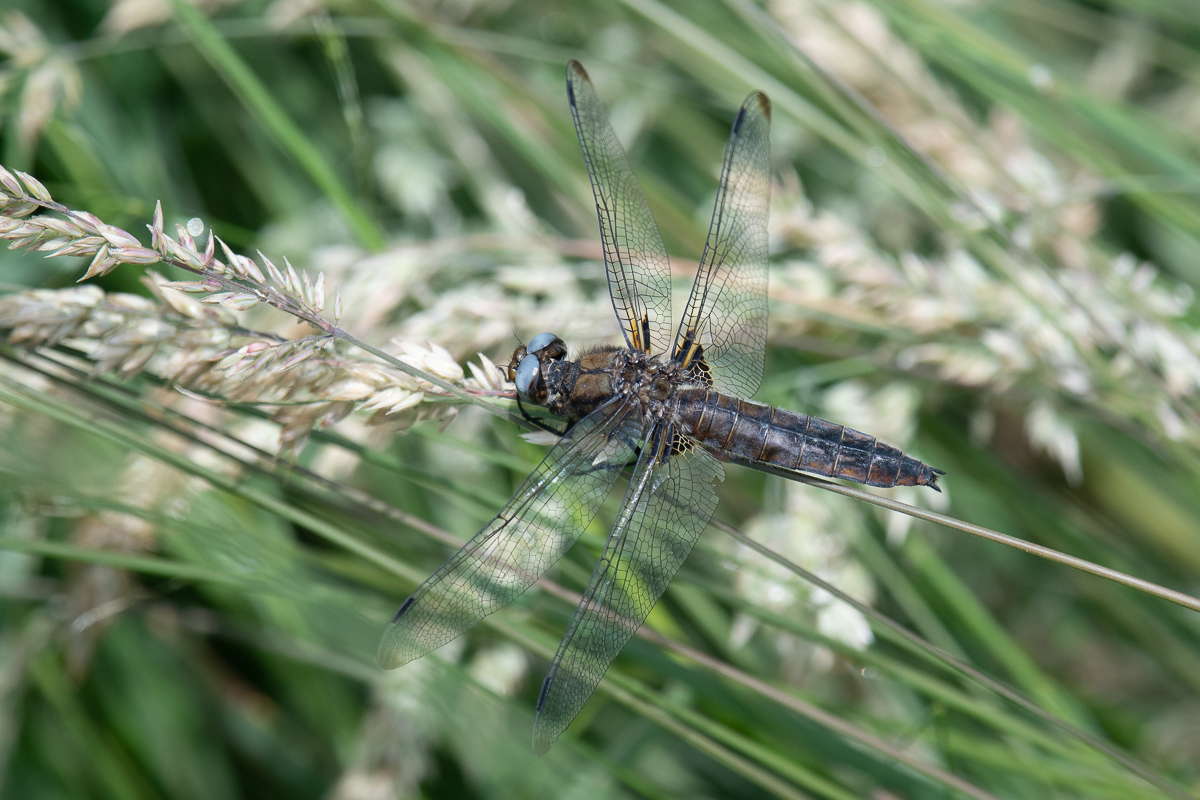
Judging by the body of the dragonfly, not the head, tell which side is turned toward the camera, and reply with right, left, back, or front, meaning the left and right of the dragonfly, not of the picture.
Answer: left
